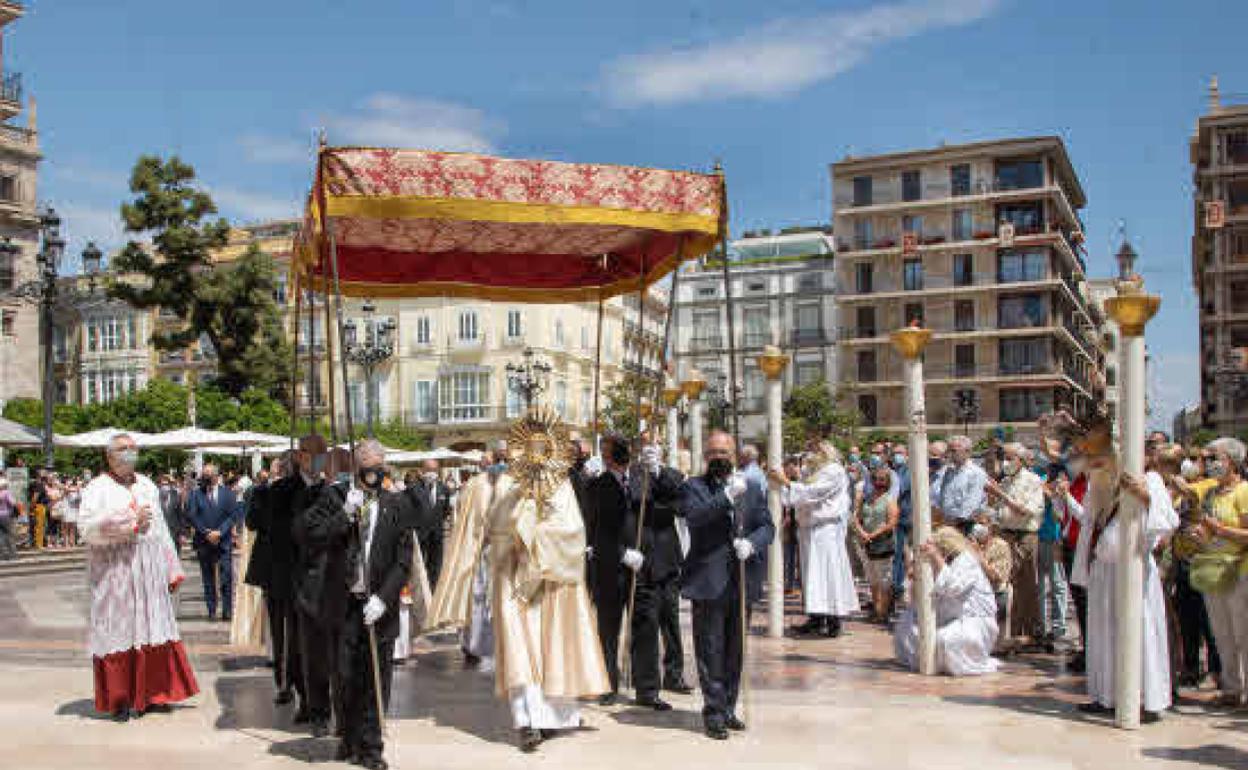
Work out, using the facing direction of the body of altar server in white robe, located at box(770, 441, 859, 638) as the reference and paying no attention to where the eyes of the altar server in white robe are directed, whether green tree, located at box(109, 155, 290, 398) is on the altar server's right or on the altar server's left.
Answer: on the altar server's right

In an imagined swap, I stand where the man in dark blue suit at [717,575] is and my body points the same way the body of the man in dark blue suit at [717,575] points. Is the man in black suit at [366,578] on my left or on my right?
on my right

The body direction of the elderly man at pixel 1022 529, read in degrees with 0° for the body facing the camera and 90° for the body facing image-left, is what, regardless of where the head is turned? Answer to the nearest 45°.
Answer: approximately 45°

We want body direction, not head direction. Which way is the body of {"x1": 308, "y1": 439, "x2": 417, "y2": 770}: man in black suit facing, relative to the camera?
toward the camera

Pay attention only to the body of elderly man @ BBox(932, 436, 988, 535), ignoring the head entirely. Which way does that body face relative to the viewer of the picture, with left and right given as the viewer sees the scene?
facing the viewer and to the left of the viewer

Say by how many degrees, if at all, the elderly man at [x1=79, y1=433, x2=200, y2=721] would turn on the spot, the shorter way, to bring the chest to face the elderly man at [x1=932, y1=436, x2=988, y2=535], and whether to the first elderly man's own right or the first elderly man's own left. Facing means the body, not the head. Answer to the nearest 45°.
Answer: approximately 45° to the first elderly man's own left

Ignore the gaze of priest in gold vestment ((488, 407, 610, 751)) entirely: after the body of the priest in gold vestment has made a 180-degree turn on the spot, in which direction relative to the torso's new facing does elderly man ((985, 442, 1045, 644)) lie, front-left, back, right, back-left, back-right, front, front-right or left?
front-right

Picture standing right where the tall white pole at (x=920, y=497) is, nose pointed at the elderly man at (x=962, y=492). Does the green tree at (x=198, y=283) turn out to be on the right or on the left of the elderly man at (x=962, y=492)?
left

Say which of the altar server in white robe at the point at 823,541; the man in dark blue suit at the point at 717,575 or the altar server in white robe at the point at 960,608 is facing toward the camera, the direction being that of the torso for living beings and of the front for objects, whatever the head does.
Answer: the man in dark blue suit

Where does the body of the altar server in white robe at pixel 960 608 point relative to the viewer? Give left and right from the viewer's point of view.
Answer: facing to the left of the viewer

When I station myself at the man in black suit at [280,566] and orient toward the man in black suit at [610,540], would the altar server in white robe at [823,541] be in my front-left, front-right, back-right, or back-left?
front-left

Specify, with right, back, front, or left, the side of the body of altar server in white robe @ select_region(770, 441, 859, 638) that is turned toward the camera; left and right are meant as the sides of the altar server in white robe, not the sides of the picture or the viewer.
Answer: left

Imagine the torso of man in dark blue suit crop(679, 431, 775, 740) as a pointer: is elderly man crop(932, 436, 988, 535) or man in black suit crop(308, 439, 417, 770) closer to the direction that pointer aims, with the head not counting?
the man in black suit

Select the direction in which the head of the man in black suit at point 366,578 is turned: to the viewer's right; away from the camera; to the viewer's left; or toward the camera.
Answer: toward the camera

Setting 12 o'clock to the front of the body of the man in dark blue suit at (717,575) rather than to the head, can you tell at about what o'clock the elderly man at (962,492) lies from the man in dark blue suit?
The elderly man is roughly at 7 o'clock from the man in dark blue suit.

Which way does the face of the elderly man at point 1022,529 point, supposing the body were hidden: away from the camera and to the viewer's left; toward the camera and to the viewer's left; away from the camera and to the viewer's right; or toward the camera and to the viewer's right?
toward the camera and to the viewer's left

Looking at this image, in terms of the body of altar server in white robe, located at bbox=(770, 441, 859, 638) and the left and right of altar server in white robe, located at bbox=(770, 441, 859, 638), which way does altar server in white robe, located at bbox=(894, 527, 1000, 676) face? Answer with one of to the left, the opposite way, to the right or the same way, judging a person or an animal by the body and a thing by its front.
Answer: the same way
